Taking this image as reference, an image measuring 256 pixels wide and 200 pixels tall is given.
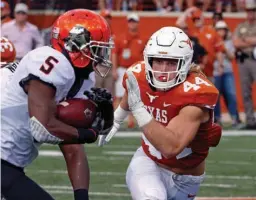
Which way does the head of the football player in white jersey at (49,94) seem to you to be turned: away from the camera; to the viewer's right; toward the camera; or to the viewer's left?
to the viewer's right

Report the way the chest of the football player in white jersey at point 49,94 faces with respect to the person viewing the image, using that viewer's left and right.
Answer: facing to the right of the viewer
